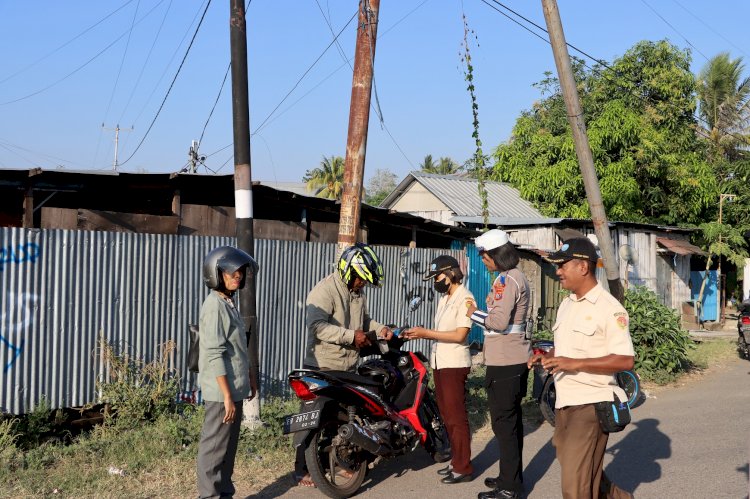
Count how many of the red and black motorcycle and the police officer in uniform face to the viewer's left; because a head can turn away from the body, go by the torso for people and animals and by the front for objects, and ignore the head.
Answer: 1

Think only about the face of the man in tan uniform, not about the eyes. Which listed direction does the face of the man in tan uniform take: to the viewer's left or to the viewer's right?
to the viewer's left

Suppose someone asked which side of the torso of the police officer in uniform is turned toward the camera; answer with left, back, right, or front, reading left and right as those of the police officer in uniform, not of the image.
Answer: left

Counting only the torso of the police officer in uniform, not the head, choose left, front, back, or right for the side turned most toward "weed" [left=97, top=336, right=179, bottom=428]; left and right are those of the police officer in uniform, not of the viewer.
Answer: front

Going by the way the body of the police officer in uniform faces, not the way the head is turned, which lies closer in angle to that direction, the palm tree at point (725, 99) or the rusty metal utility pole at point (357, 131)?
the rusty metal utility pole

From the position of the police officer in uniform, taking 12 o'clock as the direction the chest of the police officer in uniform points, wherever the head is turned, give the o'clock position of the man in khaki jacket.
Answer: The man in khaki jacket is roughly at 12 o'clock from the police officer in uniform.

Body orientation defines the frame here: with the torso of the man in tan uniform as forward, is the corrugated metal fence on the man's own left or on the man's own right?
on the man's own right

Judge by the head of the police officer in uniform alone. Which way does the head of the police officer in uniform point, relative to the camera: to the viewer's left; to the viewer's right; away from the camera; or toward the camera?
to the viewer's left

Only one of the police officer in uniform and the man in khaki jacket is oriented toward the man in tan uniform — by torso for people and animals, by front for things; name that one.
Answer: the man in khaki jacket
